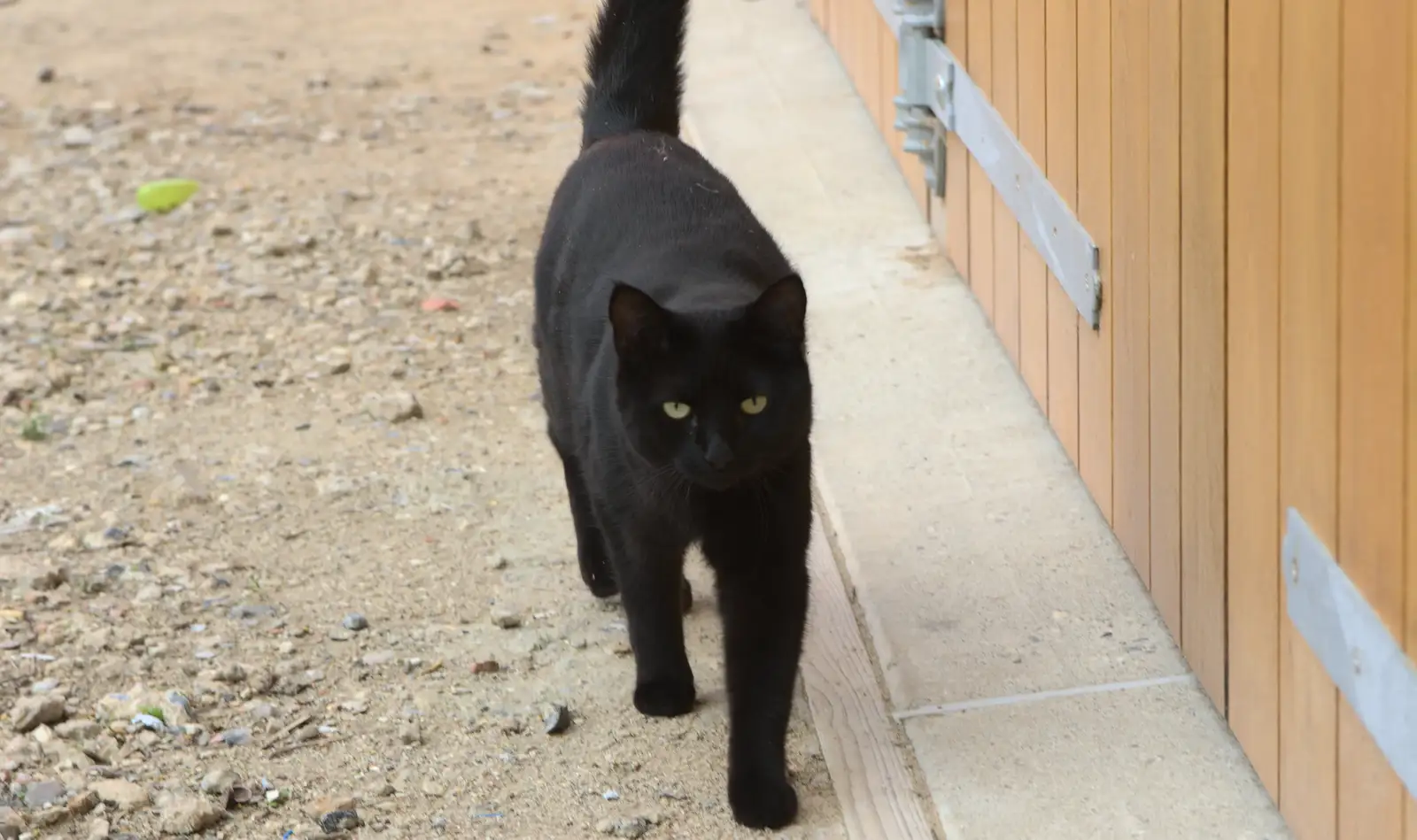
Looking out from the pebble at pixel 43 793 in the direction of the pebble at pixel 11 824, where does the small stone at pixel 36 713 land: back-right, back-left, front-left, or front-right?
back-right

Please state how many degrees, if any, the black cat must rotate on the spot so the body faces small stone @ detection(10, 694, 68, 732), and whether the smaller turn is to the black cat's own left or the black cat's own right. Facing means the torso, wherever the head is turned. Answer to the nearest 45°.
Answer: approximately 90° to the black cat's own right

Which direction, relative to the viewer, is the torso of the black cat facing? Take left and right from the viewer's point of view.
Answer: facing the viewer

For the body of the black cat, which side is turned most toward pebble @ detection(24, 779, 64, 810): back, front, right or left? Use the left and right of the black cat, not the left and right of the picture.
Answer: right

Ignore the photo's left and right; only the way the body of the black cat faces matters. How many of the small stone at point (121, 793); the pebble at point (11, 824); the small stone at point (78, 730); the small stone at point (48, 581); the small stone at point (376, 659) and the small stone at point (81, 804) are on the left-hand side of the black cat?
0

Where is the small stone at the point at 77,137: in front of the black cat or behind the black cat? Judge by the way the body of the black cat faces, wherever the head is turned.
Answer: behind

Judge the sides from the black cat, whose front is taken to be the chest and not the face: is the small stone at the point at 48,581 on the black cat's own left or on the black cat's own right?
on the black cat's own right

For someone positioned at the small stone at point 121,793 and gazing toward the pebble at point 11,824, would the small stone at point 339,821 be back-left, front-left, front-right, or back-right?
back-left

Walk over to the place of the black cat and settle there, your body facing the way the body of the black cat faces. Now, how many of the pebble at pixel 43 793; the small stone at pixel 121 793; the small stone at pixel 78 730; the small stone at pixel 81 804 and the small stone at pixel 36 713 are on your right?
5

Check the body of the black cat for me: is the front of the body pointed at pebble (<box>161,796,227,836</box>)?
no

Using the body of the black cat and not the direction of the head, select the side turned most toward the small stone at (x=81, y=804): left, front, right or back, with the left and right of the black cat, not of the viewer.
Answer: right

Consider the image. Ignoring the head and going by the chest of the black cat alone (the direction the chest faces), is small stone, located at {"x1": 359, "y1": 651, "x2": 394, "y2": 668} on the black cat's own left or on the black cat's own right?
on the black cat's own right

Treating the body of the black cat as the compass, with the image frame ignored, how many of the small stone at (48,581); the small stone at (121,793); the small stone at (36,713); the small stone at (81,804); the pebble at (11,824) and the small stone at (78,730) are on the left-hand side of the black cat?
0
